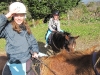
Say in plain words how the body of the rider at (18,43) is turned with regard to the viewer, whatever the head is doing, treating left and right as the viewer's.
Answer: facing the viewer and to the right of the viewer

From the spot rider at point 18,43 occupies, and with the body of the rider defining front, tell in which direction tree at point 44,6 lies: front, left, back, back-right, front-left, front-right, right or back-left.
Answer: back-left

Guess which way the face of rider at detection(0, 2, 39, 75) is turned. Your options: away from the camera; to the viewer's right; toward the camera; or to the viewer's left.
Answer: toward the camera
